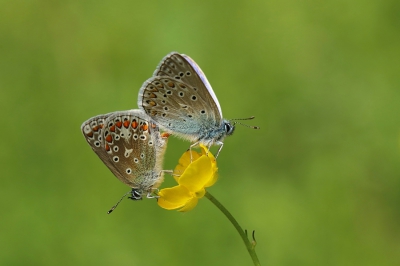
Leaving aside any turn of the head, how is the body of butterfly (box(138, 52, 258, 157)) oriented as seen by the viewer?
to the viewer's right
